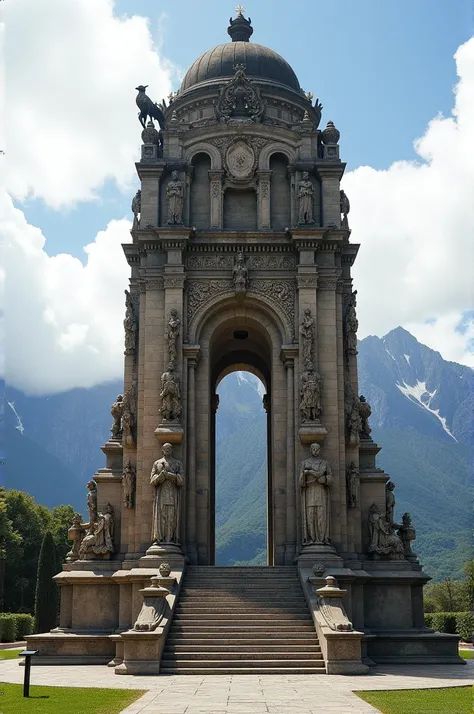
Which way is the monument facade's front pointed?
toward the camera

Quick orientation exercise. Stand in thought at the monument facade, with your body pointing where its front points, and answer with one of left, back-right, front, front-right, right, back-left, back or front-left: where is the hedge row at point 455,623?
back-left

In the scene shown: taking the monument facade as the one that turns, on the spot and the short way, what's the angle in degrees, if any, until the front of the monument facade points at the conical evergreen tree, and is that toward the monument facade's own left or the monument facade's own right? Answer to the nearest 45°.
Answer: approximately 135° to the monument facade's own right
